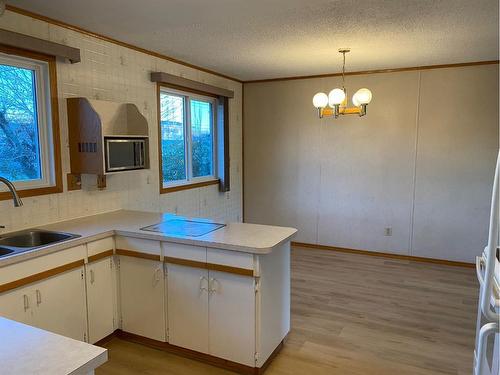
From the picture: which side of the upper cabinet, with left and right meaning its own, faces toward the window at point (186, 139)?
left

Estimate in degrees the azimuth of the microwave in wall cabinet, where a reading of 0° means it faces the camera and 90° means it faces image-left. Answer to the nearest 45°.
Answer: approximately 315°

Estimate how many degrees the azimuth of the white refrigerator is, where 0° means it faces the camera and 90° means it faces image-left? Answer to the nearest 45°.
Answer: approximately 90°

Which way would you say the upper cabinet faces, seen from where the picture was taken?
facing the viewer and to the right of the viewer

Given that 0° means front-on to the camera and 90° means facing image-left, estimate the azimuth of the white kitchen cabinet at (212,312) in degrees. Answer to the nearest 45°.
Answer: approximately 45°

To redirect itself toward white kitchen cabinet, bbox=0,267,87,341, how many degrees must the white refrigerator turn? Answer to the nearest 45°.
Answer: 0° — it already faces it

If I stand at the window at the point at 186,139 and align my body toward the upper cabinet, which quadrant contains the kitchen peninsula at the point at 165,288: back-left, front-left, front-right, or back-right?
front-left

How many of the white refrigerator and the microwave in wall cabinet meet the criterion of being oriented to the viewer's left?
1
